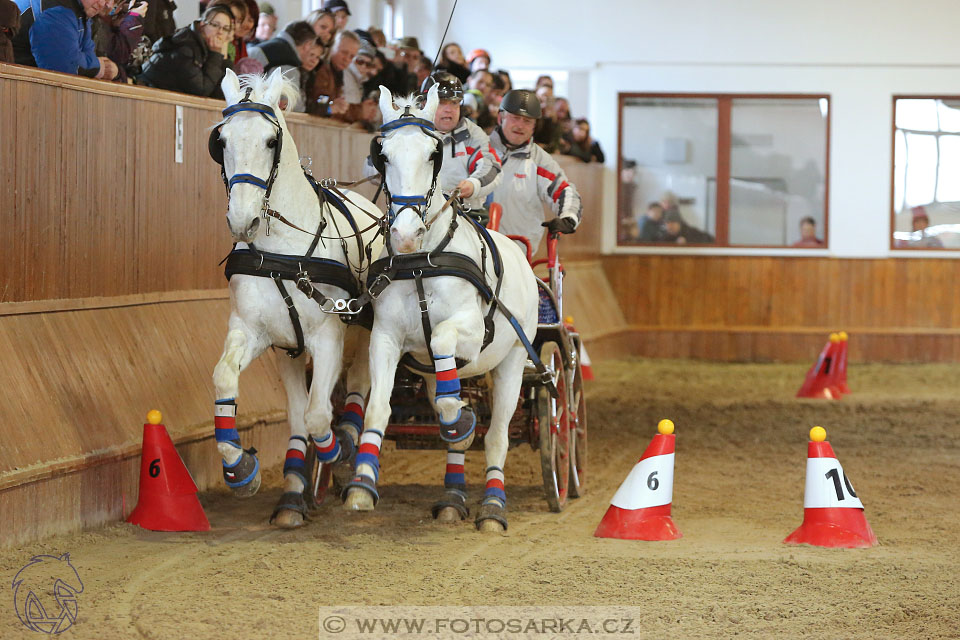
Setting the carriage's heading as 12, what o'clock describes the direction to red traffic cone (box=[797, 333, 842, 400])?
The red traffic cone is roughly at 7 o'clock from the carriage.

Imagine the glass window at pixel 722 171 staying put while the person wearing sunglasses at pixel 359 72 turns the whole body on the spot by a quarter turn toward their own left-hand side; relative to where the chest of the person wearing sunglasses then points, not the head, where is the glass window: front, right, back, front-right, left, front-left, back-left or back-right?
front

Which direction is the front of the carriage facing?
toward the camera

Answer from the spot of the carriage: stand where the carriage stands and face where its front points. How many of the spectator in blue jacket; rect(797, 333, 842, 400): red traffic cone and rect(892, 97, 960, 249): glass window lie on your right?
1

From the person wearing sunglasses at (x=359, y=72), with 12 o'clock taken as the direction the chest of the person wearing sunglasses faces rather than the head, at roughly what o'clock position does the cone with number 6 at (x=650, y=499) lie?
The cone with number 6 is roughly at 1 o'clock from the person wearing sunglasses.

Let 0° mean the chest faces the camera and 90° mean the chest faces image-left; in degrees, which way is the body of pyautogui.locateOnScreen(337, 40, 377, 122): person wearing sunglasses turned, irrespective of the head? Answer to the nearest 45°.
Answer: approximately 315°

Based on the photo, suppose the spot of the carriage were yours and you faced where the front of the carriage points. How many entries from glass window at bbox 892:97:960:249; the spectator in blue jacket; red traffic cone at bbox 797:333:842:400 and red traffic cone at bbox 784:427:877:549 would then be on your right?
1

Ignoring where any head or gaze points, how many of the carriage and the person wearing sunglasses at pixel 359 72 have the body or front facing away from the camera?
0

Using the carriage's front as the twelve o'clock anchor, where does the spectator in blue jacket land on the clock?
The spectator in blue jacket is roughly at 3 o'clock from the carriage.

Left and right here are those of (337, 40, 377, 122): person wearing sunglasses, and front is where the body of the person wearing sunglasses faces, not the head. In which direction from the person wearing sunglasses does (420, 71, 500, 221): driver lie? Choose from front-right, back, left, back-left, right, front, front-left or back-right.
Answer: front-right

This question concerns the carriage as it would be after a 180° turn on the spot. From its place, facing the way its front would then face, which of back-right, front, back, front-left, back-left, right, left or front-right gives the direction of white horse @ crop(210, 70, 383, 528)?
back-left

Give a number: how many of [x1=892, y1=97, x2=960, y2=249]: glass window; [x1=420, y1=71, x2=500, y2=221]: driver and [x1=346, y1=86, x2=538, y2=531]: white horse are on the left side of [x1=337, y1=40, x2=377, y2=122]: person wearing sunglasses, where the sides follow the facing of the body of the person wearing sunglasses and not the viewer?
1
